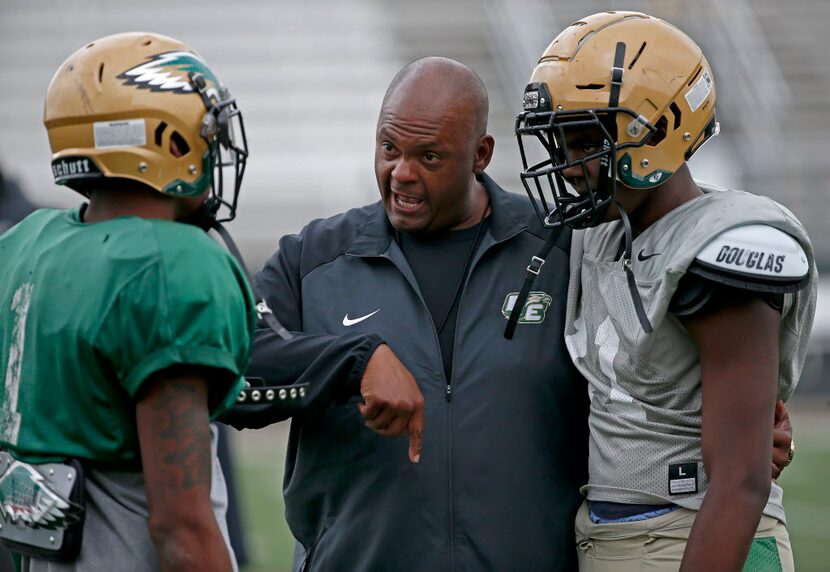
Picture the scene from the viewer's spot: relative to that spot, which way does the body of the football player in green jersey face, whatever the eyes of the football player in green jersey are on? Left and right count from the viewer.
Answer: facing away from the viewer and to the right of the viewer

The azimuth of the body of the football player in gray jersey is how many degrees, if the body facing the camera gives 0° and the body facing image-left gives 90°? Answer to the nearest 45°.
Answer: approximately 45°

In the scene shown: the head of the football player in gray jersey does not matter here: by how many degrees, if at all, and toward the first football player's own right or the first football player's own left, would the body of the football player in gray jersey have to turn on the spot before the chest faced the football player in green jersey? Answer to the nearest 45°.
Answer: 0° — they already face them
